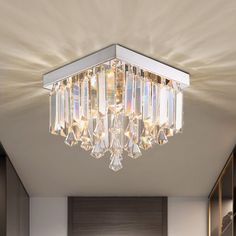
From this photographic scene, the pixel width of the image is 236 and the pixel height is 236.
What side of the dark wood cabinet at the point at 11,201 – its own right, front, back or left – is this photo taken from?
right

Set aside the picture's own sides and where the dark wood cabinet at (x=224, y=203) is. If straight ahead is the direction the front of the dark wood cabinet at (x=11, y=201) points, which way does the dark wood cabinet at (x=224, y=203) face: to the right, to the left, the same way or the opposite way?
the opposite way

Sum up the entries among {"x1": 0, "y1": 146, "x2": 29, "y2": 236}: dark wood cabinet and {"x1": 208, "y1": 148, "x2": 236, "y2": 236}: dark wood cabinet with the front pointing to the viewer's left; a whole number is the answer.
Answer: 1

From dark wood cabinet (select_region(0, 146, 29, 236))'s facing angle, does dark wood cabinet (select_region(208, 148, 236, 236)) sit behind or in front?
in front

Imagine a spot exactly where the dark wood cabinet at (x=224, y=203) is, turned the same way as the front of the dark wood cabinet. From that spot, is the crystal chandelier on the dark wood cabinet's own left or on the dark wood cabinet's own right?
on the dark wood cabinet's own left

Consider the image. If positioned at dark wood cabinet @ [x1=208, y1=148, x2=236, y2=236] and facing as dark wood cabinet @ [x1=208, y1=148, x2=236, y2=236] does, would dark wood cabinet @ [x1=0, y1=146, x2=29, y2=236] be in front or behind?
in front

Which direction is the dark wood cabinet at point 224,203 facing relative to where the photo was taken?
to the viewer's left
